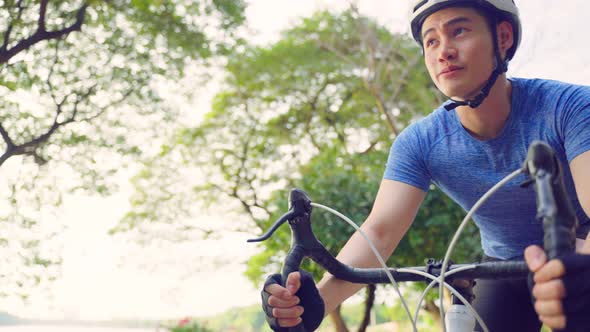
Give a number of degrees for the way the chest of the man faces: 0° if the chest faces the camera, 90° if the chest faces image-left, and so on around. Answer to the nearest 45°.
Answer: approximately 45°

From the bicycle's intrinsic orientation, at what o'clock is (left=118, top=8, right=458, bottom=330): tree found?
The tree is roughly at 4 o'clock from the bicycle.

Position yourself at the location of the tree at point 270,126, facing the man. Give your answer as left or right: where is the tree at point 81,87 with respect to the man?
right

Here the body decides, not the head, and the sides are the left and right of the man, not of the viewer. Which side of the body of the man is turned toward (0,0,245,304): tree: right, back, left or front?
right

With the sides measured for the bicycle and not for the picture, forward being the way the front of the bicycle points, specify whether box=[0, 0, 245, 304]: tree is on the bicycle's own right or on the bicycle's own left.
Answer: on the bicycle's own right

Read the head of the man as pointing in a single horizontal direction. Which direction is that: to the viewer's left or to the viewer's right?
to the viewer's left
